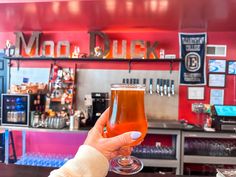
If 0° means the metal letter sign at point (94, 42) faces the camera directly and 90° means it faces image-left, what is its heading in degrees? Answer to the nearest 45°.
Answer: approximately 0°

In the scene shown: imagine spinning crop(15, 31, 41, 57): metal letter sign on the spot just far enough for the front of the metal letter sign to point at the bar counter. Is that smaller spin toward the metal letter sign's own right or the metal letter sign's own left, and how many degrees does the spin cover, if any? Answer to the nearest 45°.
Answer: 0° — it already faces it

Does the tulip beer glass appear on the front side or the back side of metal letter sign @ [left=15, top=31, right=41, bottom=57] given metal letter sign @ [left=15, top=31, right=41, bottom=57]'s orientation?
on the front side

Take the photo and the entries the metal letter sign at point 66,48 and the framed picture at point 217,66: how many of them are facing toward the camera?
2

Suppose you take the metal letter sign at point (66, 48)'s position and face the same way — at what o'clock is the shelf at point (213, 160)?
The shelf is roughly at 10 o'clock from the metal letter sign.
